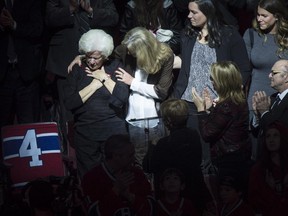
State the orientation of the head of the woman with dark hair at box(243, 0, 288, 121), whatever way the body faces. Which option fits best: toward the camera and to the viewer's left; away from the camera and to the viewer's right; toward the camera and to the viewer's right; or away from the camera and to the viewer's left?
toward the camera and to the viewer's left

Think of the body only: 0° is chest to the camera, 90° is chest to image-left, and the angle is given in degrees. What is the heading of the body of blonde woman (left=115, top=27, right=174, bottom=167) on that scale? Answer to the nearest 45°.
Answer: approximately 45°

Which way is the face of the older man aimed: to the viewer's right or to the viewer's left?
to the viewer's left

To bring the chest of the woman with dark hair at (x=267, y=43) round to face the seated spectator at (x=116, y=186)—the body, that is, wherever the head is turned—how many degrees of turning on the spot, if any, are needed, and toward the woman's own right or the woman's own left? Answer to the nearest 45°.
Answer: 0° — they already face them

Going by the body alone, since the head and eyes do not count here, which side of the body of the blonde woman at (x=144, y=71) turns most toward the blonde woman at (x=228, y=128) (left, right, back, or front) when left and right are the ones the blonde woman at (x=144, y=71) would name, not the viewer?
left

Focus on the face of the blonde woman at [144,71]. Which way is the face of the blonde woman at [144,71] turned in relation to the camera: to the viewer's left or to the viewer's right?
to the viewer's left

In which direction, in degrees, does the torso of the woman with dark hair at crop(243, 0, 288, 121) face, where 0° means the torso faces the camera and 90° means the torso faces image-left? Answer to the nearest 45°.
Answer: approximately 45°

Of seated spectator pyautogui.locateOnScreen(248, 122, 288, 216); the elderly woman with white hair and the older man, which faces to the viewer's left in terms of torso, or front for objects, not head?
the older man

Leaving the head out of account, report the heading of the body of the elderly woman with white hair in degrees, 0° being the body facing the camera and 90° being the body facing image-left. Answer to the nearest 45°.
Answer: approximately 0°

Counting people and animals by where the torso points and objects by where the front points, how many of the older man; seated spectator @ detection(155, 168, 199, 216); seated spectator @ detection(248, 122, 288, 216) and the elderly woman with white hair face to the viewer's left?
1
